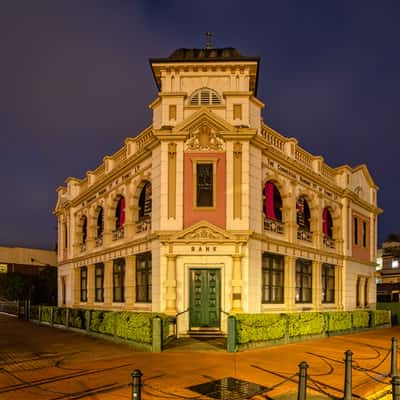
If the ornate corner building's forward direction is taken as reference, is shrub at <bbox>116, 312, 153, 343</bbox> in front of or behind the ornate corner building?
in front

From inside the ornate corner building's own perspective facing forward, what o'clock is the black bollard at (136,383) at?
The black bollard is roughly at 12 o'clock from the ornate corner building.

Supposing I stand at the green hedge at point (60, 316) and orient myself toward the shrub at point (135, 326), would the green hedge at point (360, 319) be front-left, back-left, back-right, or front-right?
front-left

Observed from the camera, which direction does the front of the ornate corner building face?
facing the viewer

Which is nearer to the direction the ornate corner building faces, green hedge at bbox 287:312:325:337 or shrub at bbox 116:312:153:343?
the shrub

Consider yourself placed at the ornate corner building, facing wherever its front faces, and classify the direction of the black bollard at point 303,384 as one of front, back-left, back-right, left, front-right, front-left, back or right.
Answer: front
